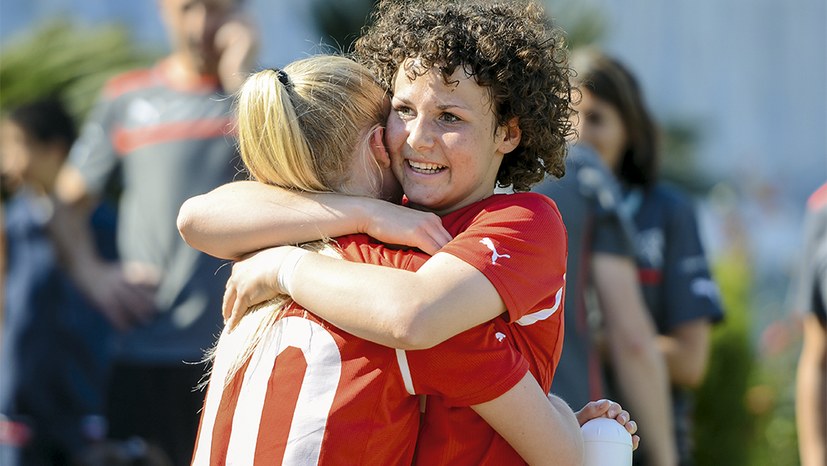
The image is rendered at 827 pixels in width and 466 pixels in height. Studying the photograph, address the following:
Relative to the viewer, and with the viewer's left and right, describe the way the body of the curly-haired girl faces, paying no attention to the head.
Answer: facing the viewer and to the left of the viewer

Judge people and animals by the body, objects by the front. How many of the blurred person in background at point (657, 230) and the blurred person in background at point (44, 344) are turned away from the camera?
0

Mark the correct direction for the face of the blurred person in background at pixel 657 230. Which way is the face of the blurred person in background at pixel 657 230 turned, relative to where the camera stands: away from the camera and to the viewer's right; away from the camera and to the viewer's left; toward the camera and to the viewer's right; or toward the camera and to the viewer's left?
toward the camera and to the viewer's left

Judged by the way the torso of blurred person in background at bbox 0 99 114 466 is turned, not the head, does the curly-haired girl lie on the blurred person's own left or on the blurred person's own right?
on the blurred person's own left

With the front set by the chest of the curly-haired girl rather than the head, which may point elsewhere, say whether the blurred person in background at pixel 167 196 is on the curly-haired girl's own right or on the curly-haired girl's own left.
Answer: on the curly-haired girl's own right

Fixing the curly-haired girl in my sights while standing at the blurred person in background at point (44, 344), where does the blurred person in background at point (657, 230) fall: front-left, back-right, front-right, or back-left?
front-left

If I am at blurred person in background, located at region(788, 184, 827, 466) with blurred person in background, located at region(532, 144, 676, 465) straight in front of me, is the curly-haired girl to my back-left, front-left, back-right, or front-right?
front-left
